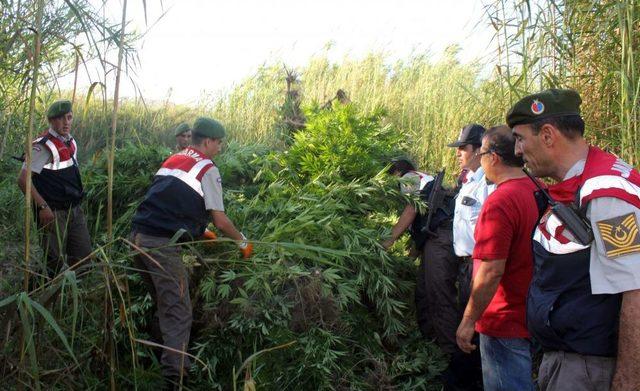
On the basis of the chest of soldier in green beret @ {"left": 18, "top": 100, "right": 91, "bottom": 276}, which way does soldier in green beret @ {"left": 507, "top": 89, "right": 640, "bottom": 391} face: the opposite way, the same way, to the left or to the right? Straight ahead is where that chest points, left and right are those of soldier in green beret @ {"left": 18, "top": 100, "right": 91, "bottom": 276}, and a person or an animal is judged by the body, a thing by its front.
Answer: the opposite way

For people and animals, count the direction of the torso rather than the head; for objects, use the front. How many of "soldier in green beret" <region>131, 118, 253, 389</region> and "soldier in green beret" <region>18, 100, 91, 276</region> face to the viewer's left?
0

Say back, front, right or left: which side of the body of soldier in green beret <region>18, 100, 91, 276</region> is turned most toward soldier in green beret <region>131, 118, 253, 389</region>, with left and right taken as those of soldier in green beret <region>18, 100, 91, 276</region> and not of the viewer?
front

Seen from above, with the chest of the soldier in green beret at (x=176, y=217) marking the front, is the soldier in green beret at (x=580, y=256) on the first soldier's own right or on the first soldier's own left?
on the first soldier's own right

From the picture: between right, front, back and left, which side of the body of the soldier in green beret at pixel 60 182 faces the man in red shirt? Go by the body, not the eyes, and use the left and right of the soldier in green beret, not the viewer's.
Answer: front

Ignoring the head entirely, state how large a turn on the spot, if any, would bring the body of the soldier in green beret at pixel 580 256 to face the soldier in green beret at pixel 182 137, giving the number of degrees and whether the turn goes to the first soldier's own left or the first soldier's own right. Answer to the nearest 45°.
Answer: approximately 45° to the first soldier's own right

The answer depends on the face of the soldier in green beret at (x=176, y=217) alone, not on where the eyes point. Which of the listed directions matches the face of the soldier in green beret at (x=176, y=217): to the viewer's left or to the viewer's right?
to the viewer's right

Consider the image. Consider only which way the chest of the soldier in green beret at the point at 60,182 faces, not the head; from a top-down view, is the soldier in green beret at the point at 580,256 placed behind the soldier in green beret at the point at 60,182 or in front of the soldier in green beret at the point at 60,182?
in front

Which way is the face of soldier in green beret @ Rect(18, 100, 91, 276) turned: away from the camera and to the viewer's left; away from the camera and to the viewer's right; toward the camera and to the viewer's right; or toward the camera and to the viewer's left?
toward the camera and to the viewer's right

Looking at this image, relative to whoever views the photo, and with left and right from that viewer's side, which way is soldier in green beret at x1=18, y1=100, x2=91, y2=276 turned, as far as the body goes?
facing the viewer and to the right of the viewer

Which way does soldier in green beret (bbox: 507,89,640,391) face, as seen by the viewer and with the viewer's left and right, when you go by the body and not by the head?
facing to the left of the viewer

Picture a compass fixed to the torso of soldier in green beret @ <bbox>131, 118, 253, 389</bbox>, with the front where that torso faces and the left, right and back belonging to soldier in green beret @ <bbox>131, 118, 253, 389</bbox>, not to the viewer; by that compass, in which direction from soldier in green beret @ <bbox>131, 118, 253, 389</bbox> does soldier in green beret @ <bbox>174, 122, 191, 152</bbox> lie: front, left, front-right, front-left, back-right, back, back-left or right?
front-left

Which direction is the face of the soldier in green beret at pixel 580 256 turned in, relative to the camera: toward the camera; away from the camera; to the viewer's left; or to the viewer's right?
to the viewer's left

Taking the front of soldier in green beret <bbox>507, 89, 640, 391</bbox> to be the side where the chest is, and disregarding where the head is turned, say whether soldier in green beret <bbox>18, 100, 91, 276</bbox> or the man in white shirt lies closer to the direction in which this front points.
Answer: the soldier in green beret

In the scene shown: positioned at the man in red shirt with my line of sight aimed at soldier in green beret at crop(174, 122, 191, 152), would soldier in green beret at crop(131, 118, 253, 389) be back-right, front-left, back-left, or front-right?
front-left

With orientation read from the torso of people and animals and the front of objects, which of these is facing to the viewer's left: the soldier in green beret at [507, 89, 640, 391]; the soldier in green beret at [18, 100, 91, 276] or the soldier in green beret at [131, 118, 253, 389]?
the soldier in green beret at [507, 89, 640, 391]
